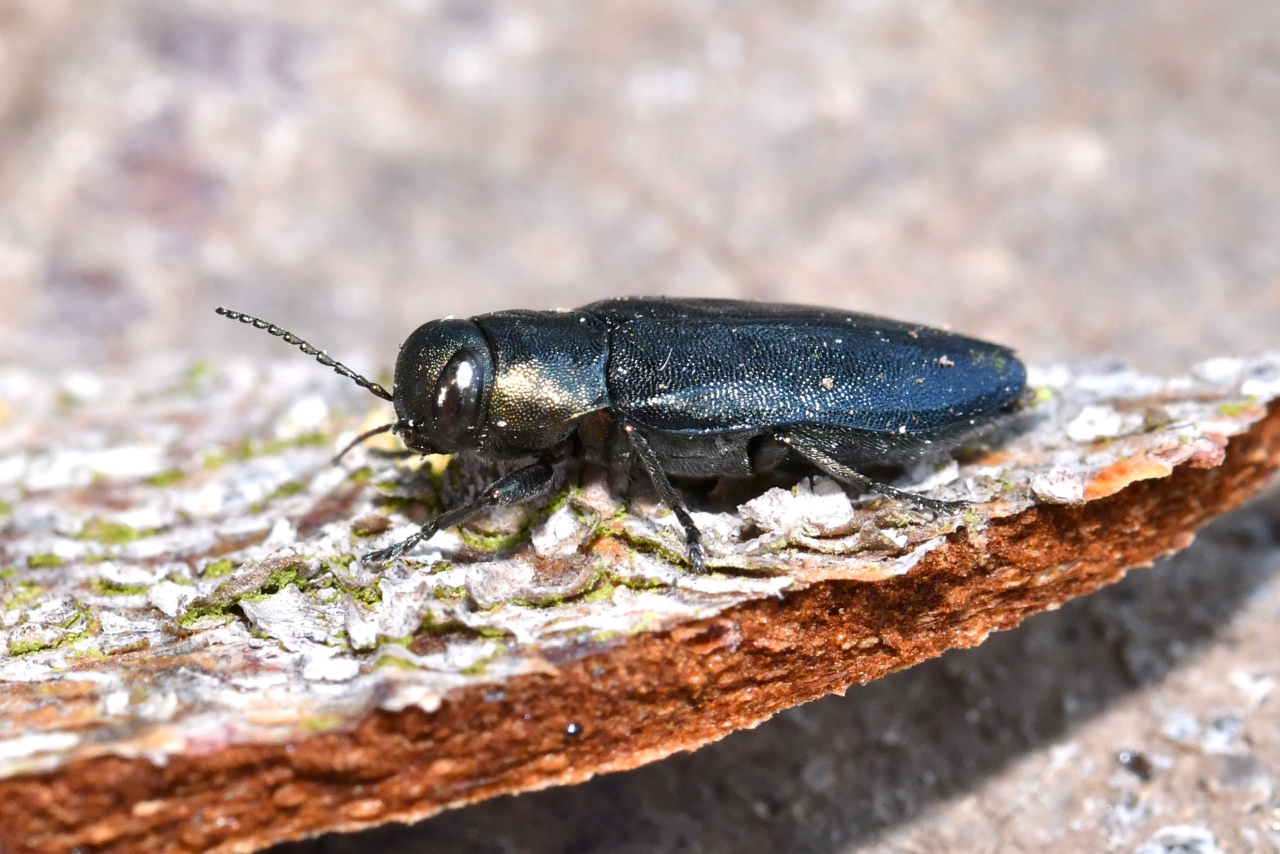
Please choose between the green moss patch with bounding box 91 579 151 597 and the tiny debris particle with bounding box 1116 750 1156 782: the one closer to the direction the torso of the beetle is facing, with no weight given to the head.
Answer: the green moss patch

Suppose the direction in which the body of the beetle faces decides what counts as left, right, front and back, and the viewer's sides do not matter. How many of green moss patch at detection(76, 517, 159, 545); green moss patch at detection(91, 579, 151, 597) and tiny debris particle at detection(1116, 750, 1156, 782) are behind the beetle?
1

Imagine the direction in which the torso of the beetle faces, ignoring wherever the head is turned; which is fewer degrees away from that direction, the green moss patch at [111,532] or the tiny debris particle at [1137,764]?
the green moss patch

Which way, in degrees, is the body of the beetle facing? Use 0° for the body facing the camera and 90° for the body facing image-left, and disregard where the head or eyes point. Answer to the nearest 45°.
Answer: approximately 90°

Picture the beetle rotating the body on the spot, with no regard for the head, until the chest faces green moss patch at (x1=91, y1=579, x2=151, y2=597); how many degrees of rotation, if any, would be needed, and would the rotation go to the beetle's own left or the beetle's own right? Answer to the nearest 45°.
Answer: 0° — it already faces it

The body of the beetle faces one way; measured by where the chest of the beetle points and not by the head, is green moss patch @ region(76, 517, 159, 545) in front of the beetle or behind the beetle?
in front

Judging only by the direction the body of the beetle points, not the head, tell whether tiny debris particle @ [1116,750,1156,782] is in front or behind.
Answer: behind
